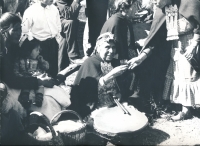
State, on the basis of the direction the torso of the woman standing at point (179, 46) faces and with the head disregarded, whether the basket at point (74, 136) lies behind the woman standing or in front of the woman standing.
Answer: in front

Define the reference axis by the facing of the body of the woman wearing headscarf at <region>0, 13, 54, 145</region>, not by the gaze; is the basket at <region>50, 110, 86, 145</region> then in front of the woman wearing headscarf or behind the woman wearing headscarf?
in front

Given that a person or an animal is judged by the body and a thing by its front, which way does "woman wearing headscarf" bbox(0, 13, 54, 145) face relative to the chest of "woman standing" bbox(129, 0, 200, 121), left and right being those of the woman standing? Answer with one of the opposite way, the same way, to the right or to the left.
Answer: the opposite way

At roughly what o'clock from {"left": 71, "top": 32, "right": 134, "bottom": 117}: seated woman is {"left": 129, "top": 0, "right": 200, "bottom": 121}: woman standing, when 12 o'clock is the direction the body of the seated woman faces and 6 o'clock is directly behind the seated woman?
The woman standing is roughly at 10 o'clock from the seated woman.

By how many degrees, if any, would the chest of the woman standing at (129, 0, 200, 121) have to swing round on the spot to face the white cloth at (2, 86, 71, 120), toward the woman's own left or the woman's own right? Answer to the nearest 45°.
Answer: approximately 45° to the woman's own right

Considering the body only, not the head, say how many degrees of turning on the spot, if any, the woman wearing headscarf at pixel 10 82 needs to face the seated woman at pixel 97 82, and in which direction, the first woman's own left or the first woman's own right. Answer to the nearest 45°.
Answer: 0° — they already face them

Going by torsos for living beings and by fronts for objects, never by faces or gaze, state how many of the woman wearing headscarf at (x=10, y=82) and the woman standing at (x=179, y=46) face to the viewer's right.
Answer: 1

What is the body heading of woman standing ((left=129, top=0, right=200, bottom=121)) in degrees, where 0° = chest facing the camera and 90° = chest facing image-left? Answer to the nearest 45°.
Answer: approximately 45°

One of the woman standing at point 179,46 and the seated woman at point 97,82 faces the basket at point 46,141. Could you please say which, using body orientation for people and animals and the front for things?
the woman standing

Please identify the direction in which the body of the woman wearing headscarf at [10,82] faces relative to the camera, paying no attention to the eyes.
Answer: to the viewer's right
